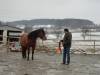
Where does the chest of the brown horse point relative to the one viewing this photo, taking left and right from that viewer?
facing the viewer and to the right of the viewer
